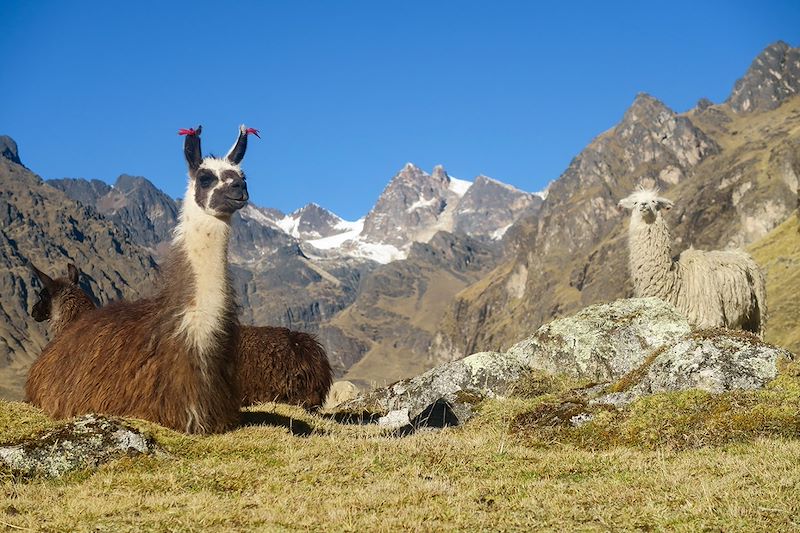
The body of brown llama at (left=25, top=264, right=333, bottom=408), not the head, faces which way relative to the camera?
to the viewer's left

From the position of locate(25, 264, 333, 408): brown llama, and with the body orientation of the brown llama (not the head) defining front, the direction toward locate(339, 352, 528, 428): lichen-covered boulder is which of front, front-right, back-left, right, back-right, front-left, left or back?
back

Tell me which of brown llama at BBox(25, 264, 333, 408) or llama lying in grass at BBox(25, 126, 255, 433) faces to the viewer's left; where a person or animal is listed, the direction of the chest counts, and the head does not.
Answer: the brown llama

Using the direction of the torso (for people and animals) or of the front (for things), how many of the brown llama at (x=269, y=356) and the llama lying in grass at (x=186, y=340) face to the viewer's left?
1

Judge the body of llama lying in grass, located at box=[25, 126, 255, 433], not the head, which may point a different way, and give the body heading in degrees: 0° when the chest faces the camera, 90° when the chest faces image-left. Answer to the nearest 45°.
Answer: approximately 315°

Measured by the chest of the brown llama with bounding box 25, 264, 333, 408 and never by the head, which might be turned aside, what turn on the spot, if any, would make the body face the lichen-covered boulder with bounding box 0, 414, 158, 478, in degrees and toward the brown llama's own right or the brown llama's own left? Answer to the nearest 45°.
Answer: approximately 90° to the brown llama's own left

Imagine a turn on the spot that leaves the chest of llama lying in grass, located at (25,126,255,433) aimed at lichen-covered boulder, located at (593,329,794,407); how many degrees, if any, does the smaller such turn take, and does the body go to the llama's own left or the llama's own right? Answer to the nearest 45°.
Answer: approximately 45° to the llama's own left

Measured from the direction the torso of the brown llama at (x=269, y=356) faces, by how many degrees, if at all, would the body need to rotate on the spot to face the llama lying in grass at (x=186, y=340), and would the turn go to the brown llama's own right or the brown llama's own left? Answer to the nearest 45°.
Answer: approximately 90° to the brown llama's own left
